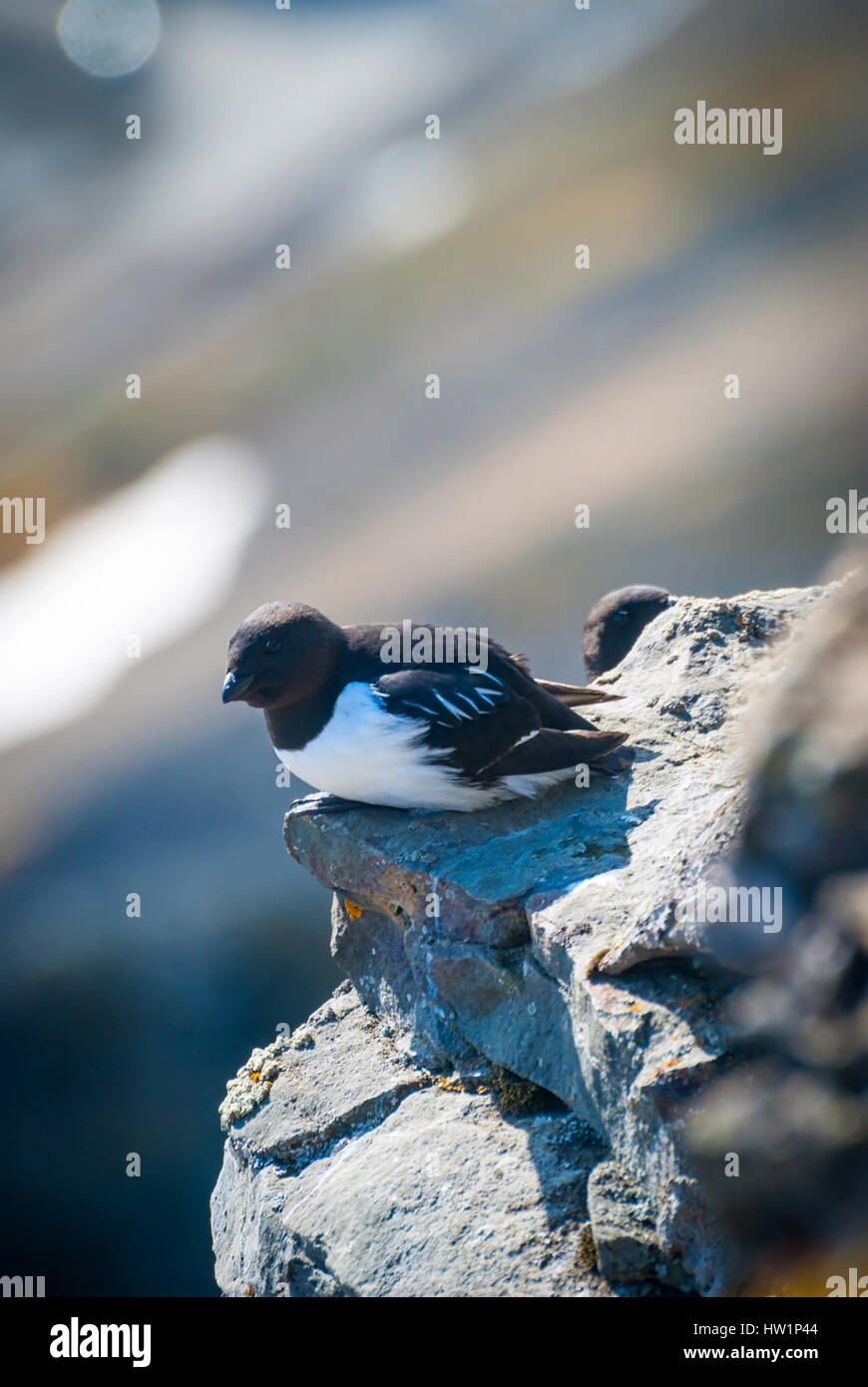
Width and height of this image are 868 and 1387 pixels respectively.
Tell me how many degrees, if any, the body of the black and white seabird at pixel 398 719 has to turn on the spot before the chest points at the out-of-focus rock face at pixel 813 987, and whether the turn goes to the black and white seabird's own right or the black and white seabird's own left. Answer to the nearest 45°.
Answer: approximately 90° to the black and white seabird's own left

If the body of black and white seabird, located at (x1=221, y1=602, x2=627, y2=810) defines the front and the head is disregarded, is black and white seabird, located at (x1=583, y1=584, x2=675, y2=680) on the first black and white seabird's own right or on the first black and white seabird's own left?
on the first black and white seabird's own right

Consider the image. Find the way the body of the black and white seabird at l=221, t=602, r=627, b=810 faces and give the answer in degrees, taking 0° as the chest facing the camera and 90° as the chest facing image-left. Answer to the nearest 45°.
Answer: approximately 90°
